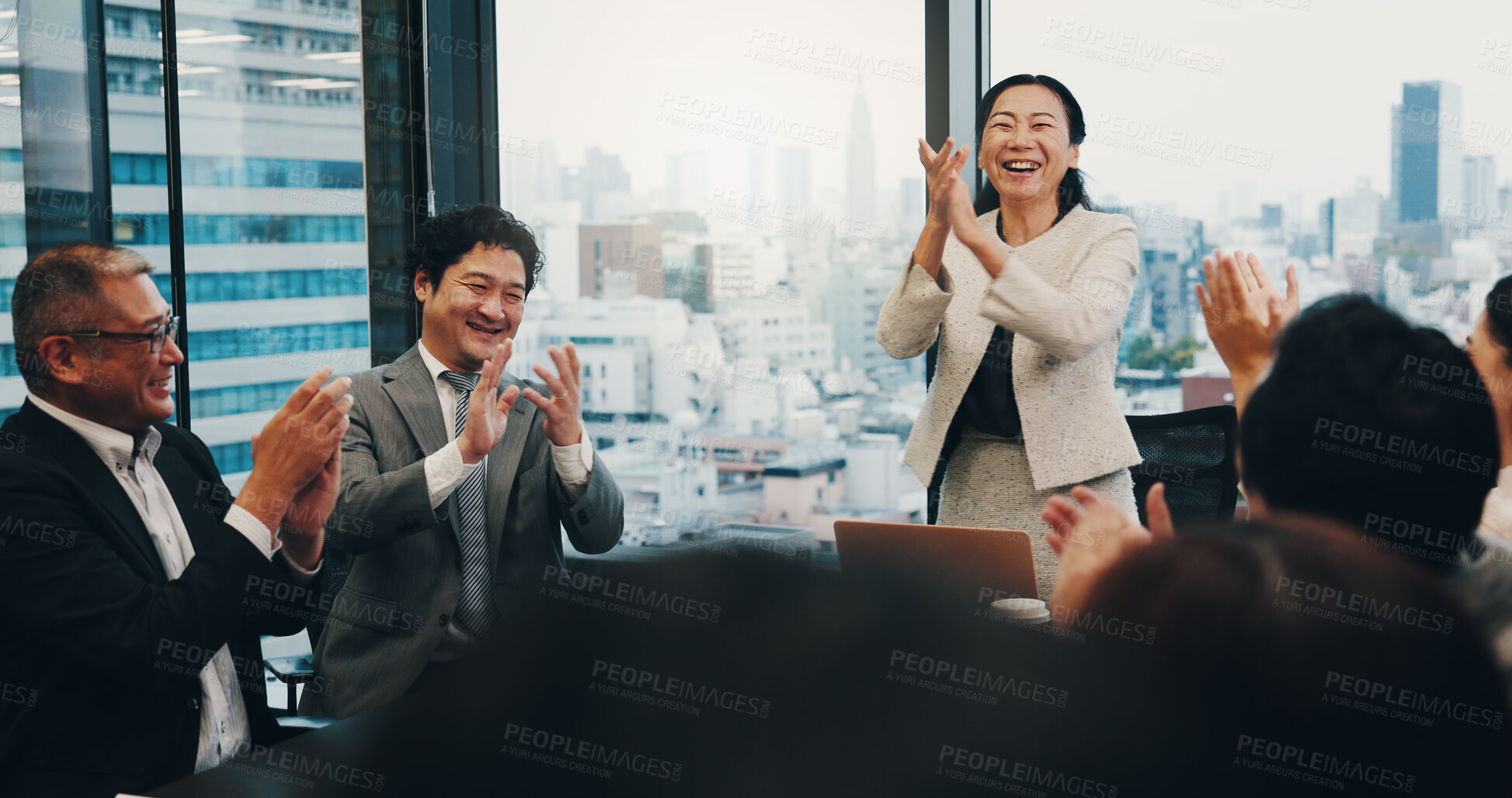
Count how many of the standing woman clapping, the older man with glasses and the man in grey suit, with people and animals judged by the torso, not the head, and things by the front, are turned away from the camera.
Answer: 0

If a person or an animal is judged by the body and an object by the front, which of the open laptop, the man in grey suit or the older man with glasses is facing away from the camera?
the open laptop

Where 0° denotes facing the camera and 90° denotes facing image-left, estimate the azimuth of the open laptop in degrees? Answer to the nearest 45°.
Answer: approximately 180°

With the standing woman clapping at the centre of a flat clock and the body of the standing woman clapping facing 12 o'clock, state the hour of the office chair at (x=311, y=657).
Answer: The office chair is roughly at 1 o'clock from the standing woman clapping.

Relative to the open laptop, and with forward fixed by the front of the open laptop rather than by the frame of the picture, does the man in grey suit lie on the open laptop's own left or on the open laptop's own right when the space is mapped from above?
on the open laptop's own left

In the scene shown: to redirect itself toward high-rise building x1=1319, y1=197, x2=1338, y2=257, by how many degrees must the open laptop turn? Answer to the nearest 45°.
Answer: approximately 45° to its right

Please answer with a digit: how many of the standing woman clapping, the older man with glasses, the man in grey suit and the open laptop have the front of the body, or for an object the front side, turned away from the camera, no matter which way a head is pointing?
1

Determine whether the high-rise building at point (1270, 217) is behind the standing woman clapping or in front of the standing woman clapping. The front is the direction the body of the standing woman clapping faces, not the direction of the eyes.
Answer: behind

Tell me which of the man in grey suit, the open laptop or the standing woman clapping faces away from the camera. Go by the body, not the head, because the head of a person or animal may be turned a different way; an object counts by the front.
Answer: the open laptop

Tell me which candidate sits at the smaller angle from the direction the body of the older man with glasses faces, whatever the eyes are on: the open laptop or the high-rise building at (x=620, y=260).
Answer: the open laptop

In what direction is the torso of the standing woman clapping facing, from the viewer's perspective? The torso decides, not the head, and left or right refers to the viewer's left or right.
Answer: facing the viewer and to the left of the viewer

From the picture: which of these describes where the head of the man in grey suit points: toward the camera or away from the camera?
toward the camera

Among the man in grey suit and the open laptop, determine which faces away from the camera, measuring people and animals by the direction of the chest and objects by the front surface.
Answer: the open laptop

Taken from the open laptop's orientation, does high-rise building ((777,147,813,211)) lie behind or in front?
in front

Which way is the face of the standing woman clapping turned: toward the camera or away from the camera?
toward the camera
